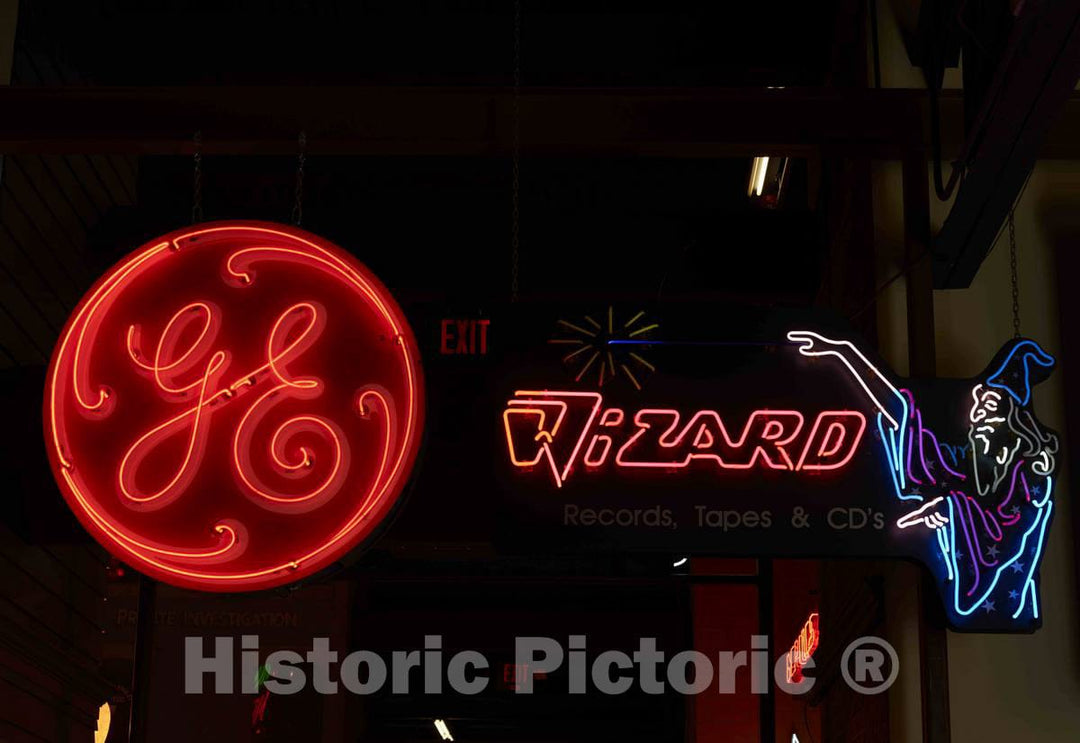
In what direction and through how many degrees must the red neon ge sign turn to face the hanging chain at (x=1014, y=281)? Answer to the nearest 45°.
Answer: approximately 90° to its left

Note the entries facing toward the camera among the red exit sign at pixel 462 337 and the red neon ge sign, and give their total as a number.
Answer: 2

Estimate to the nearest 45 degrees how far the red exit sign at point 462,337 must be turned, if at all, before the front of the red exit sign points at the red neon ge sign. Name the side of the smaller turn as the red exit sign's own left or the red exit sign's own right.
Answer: approximately 45° to the red exit sign's own right

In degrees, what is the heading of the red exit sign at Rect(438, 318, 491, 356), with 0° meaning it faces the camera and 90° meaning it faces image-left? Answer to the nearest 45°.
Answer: approximately 0°

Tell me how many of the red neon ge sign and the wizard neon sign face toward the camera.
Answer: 2
